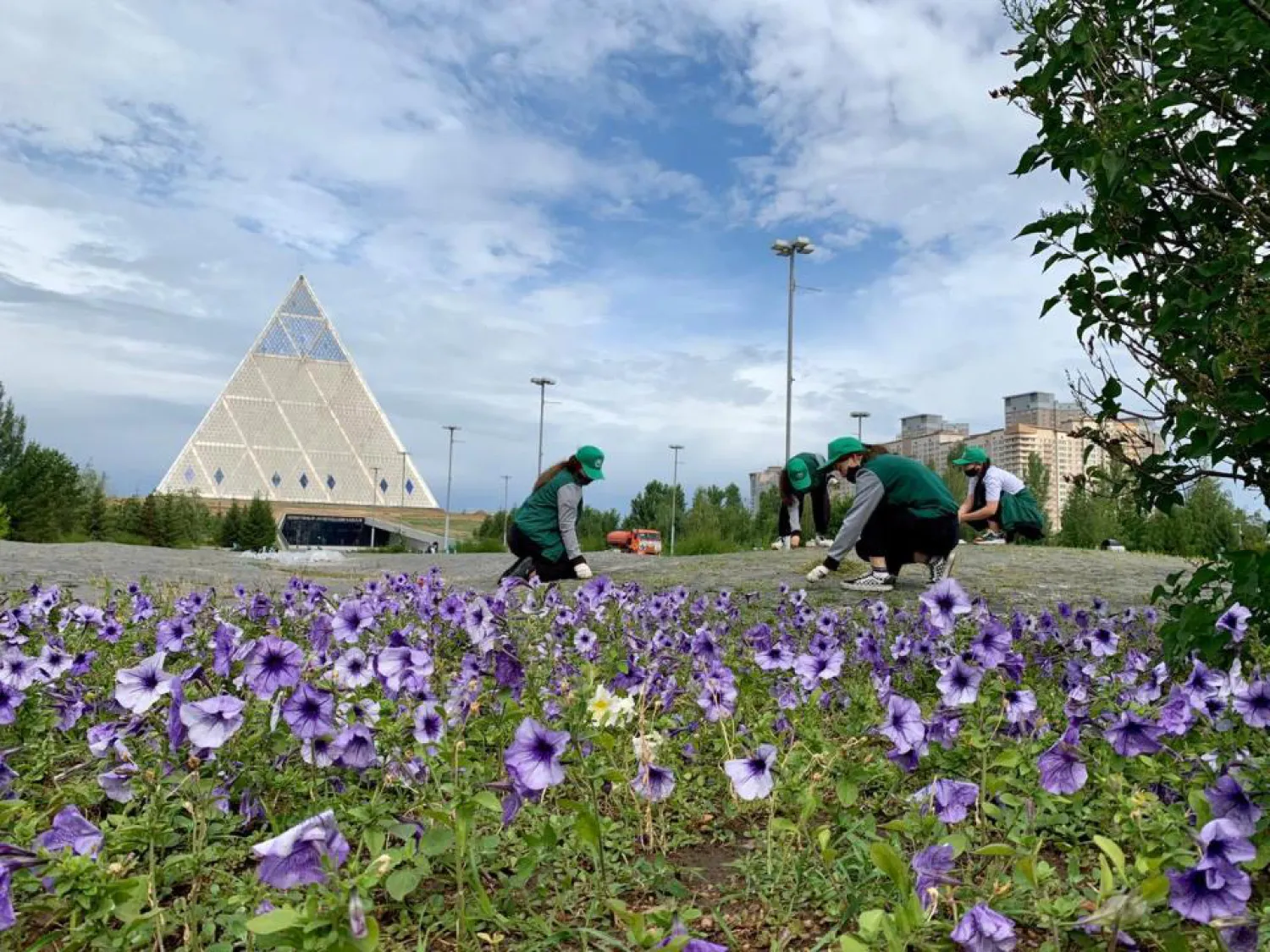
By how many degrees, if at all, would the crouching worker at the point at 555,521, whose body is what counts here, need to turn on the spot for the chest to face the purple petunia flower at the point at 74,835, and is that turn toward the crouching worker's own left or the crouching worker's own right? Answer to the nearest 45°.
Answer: approximately 90° to the crouching worker's own right

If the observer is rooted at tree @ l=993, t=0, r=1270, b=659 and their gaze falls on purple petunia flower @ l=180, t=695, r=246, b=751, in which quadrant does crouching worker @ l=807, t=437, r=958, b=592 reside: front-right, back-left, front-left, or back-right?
back-right

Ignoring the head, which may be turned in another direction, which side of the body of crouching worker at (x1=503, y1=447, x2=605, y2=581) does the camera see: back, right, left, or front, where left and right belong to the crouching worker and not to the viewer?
right

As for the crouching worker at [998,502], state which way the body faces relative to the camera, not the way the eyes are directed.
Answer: to the viewer's left

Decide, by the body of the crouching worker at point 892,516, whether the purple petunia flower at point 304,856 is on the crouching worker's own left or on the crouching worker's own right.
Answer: on the crouching worker's own left

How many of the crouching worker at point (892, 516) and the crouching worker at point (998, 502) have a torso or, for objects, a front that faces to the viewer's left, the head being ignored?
2

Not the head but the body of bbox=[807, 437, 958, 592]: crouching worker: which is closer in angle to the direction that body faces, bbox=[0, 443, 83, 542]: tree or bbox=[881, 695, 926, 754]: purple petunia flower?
the tree

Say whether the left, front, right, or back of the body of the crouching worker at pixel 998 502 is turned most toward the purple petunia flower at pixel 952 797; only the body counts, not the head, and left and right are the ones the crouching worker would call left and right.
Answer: left

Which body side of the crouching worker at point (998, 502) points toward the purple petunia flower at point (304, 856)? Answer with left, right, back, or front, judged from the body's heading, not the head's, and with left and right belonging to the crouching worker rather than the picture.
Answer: left

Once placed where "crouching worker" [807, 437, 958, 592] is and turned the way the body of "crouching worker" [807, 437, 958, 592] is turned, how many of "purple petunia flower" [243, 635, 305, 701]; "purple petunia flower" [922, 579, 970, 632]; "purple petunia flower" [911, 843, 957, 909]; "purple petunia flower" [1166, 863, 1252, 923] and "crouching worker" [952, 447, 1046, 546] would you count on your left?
4

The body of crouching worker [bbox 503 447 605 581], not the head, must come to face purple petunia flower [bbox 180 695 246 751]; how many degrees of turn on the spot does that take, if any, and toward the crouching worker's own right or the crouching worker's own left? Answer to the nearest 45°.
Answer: approximately 90° to the crouching worker's own right

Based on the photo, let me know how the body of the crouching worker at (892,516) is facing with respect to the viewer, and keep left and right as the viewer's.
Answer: facing to the left of the viewer
